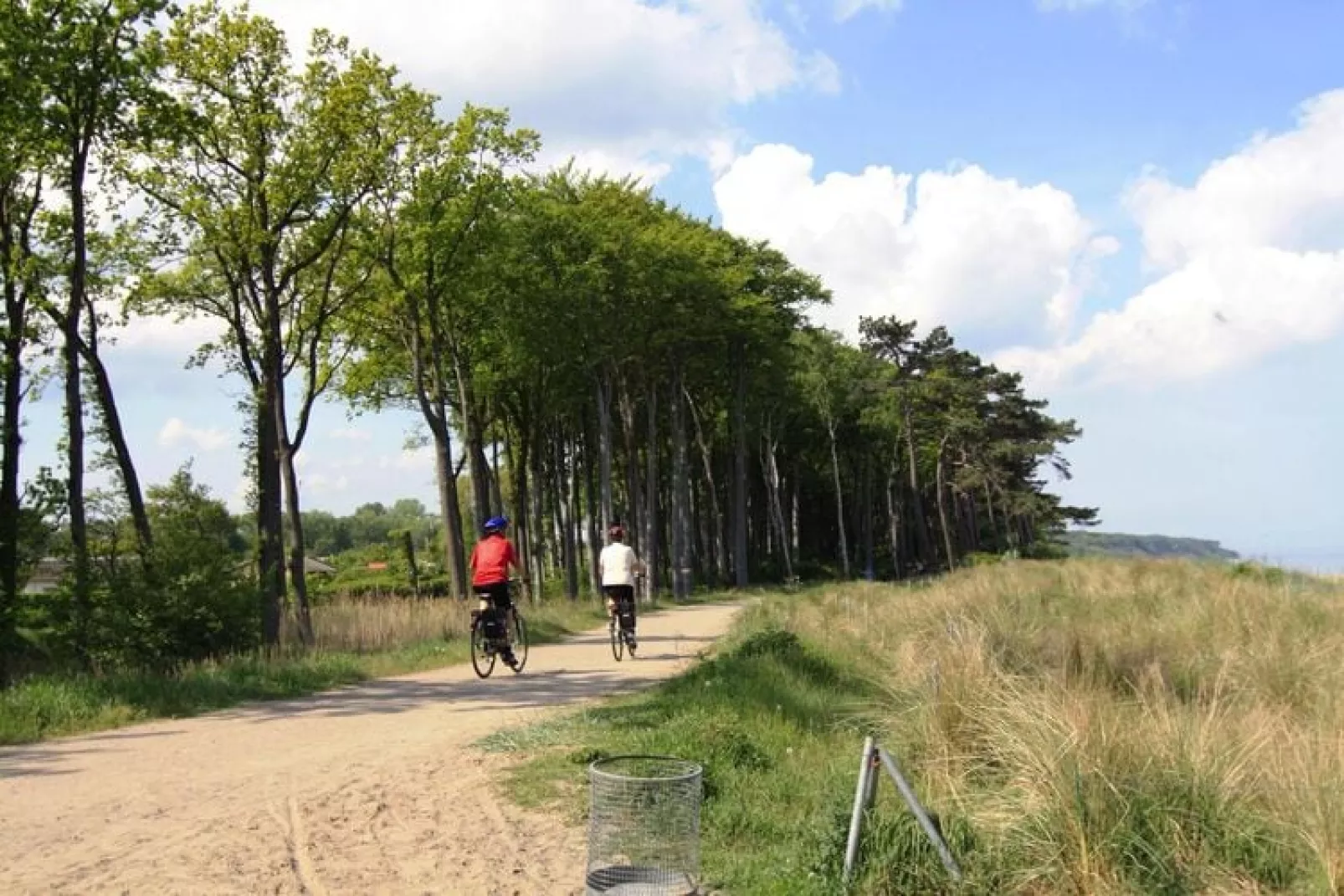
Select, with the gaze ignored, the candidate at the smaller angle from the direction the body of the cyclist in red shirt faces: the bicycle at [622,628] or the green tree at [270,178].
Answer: the bicycle

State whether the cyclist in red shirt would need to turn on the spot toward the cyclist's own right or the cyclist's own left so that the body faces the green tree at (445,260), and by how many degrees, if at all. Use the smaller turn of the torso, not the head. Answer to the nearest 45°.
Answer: approximately 45° to the cyclist's own left

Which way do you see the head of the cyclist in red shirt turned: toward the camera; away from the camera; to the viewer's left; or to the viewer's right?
away from the camera

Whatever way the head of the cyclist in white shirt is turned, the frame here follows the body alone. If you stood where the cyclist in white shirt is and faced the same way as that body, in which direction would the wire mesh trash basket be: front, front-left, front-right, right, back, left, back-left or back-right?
back

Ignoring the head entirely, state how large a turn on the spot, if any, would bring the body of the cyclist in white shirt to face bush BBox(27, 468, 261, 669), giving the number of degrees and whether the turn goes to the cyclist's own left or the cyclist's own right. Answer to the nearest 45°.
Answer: approximately 90° to the cyclist's own left

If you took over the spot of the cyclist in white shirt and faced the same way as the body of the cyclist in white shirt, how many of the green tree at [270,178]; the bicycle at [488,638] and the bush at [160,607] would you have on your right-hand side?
0

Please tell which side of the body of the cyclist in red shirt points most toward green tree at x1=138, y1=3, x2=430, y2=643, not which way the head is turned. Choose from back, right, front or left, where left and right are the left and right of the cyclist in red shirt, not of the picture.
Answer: left

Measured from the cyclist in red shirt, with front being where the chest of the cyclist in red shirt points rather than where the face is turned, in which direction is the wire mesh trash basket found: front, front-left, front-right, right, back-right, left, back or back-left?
back-right

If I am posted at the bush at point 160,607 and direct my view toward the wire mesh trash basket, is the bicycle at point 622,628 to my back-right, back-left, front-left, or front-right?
front-left

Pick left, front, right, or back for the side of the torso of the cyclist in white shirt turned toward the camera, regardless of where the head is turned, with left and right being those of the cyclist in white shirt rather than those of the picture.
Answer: back

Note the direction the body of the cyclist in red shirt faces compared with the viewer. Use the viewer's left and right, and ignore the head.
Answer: facing away from the viewer and to the right of the viewer

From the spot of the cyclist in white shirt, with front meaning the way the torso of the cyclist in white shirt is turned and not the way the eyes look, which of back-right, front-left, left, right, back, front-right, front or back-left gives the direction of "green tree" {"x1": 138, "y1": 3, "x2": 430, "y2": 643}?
front-left

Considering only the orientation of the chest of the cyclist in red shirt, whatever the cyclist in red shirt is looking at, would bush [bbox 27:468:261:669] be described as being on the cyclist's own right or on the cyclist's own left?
on the cyclist's own left

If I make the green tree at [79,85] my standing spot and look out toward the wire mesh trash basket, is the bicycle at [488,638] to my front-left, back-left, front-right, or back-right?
front-left

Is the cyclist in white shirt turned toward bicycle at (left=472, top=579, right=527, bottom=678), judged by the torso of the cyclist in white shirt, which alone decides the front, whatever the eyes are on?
no

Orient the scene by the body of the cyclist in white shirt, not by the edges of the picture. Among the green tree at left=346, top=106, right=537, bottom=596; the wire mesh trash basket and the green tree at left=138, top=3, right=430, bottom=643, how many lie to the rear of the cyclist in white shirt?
1

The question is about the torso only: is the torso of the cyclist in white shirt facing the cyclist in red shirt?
no

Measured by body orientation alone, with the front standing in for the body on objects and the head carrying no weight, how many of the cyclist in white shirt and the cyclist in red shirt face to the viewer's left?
0
